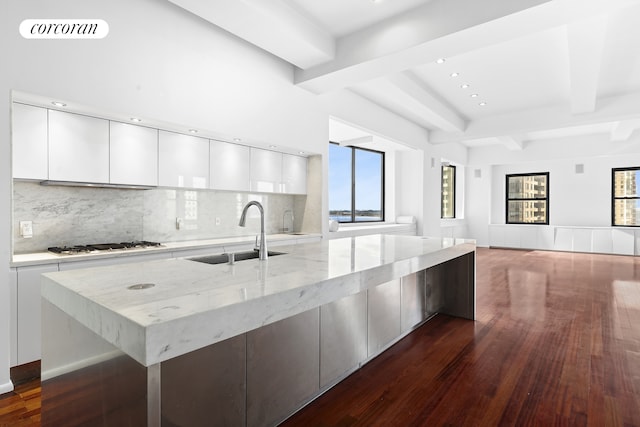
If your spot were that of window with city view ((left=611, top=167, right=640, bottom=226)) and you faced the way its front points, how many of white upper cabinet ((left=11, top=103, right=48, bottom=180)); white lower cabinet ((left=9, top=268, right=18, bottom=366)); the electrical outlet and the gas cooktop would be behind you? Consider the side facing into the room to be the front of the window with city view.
0

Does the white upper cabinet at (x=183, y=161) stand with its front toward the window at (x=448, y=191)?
no

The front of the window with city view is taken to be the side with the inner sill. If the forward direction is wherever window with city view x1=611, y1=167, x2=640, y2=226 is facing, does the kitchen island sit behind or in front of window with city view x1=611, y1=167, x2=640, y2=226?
in front

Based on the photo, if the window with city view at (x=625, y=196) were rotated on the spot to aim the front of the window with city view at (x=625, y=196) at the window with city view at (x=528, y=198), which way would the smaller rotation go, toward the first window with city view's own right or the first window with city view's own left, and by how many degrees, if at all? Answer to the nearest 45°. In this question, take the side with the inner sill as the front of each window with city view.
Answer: approximately 90° to the first window with city view's own right

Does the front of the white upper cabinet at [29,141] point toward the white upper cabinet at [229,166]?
no

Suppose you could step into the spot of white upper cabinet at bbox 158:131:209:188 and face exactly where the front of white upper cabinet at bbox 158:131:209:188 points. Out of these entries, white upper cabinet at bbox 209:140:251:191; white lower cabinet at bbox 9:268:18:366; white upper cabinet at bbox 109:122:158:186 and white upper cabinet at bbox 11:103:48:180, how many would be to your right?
3

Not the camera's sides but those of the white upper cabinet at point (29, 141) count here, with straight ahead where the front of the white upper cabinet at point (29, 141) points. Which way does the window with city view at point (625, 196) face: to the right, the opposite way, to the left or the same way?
to the right

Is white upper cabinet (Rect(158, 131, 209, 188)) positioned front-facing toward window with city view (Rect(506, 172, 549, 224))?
no

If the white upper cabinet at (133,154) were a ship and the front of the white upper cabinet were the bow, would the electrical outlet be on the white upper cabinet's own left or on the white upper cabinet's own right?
on the white upper cabinet's own right

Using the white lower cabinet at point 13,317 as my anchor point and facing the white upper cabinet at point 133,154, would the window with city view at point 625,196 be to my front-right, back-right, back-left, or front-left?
front-right

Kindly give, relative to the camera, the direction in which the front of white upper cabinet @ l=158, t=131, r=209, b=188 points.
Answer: facing the viewer and to the right of the viewer

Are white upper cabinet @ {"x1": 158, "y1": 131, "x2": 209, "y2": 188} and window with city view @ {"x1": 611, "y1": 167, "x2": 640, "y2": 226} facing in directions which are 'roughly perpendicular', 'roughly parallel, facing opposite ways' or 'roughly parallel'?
roughly perpendicular

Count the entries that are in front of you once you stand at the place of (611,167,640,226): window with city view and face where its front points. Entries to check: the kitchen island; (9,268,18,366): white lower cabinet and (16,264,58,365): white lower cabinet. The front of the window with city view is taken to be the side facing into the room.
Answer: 3

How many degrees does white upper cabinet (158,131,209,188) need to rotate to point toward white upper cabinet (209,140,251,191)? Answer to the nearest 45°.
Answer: approximately 90° to its left

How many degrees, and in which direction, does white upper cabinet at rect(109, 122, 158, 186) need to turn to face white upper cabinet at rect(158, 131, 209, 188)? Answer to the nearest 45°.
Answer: approximately 90° to its left

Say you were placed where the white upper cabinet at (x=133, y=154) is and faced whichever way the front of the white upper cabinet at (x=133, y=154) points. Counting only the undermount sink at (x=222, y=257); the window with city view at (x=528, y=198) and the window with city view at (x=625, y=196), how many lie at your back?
0

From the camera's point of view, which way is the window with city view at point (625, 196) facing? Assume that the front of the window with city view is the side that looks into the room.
toward the camera

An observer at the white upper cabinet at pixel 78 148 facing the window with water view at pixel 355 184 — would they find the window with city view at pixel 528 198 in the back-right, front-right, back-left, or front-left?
front-right

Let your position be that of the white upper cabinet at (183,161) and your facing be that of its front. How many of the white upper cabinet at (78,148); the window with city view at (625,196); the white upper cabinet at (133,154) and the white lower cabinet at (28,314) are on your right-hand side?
3
